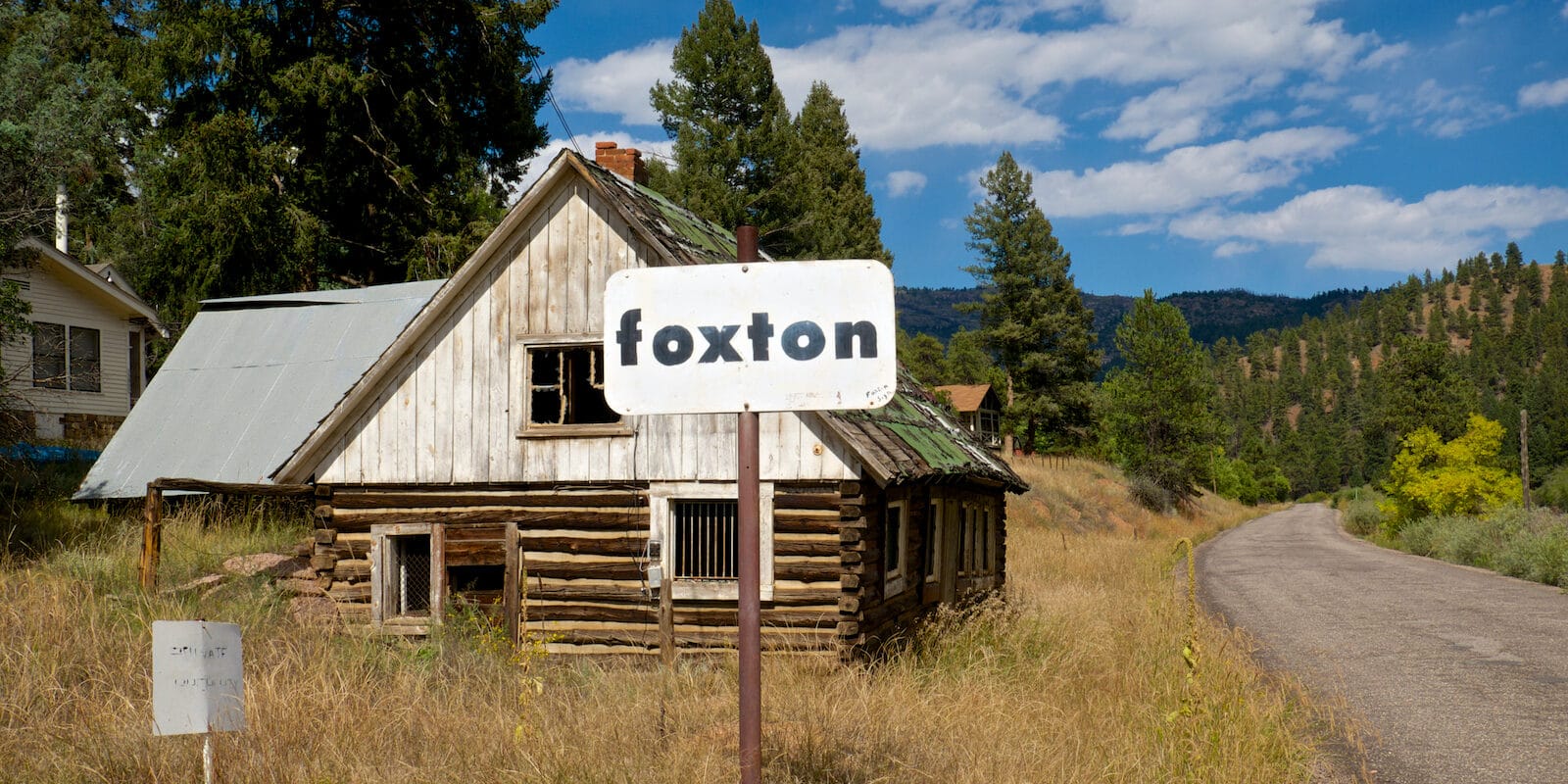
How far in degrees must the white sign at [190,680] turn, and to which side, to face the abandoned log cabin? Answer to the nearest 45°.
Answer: approximately 135° to its left

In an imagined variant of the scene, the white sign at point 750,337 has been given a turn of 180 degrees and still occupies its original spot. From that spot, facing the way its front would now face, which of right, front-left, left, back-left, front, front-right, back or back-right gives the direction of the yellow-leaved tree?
front-right

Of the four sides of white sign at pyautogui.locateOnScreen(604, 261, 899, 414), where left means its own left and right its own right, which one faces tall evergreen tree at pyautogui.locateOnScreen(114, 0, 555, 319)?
back

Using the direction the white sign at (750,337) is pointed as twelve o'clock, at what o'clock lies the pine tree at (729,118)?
The pine tree is roughly at 6 o'clock from the white sign.

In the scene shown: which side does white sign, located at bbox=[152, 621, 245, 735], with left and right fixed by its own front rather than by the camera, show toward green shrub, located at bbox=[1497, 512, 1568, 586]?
left

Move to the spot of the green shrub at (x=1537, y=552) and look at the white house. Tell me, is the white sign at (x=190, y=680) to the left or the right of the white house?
left

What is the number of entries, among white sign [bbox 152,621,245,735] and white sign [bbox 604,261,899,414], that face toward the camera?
2

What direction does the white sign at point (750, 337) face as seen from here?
toward the camera

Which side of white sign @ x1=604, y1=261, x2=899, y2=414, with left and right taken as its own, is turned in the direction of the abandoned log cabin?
back

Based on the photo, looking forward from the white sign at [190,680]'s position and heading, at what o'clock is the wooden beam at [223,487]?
The wooden beam is roughly at 6 o'clock from the white sign.

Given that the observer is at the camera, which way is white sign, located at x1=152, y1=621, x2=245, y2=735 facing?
facing the viewer

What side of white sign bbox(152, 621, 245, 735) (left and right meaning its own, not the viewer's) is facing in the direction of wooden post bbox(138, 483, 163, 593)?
back

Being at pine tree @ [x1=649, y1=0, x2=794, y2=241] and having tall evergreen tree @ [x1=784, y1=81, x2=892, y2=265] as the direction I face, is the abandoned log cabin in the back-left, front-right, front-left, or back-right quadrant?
back-right
